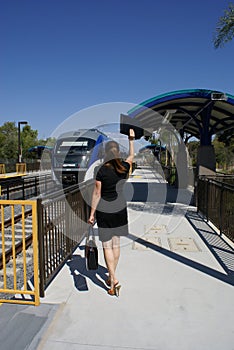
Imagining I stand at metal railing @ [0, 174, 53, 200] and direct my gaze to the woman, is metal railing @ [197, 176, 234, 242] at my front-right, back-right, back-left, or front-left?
front-left

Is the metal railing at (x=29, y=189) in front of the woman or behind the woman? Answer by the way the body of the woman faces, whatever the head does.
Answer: in front

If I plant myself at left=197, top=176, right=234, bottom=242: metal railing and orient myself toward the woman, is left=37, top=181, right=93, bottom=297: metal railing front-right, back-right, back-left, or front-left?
front-right

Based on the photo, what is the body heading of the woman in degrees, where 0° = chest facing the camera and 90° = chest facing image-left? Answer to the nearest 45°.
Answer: approximately 180°

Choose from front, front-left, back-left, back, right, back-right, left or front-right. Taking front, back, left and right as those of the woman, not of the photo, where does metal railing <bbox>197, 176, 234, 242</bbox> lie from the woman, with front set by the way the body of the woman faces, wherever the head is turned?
front-right

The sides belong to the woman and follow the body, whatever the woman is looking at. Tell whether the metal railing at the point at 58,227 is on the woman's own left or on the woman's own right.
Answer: on the woman's own left
